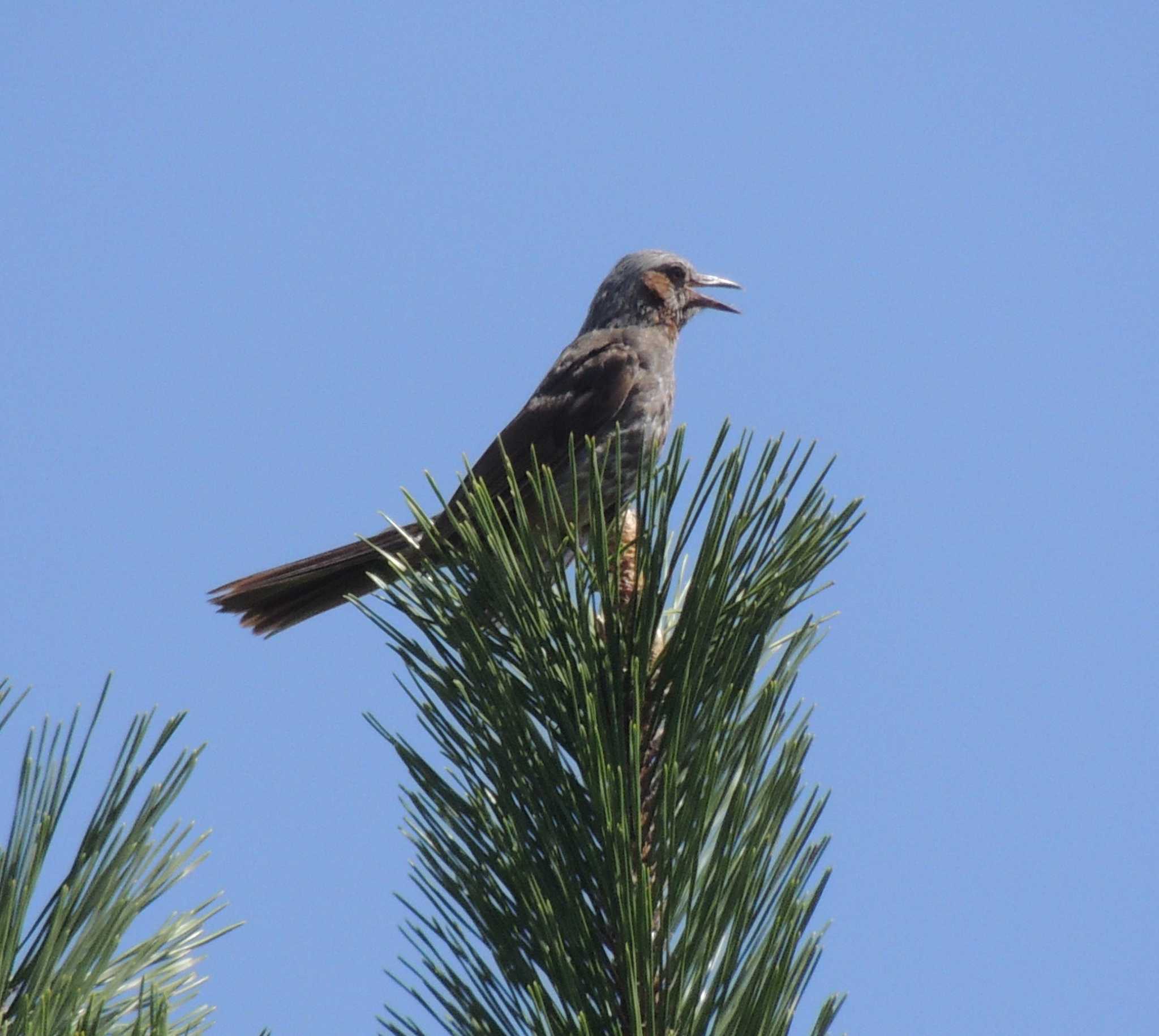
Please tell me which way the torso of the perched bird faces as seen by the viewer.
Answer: to the viewer's right
